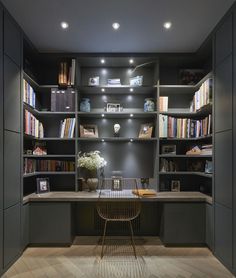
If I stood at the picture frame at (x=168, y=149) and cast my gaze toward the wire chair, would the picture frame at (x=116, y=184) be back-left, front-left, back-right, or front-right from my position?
front-right

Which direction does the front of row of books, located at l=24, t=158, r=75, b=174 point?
toward the camera

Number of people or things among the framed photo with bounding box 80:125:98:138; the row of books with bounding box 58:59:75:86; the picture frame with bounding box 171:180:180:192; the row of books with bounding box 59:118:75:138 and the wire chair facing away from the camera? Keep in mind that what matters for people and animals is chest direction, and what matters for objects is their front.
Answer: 1

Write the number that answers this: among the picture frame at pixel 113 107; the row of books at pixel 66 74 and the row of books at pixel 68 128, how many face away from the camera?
0

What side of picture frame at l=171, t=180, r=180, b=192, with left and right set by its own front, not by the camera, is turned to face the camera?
front

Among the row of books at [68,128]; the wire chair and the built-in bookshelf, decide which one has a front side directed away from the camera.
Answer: the wire chair

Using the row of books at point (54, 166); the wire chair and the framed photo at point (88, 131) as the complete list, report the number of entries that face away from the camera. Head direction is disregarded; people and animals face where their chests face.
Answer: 1

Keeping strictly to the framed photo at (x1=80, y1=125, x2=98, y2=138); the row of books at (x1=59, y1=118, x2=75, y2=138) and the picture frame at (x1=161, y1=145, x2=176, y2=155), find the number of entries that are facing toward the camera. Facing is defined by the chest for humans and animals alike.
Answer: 3

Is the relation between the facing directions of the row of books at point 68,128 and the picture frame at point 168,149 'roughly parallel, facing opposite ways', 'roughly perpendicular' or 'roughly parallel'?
roughly parallel

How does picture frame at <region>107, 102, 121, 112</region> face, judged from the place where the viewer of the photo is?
facing the viewer

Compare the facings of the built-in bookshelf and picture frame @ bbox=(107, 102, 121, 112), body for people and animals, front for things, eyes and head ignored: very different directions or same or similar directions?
same or similar directions

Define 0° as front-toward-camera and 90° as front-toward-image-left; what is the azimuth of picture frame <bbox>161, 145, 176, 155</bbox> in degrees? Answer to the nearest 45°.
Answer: approximately 0°

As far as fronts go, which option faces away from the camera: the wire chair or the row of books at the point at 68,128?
the wire chair

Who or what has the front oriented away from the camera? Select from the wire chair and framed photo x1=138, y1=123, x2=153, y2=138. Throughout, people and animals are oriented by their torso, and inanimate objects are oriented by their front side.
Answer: the wire chair

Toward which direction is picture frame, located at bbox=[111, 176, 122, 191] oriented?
toward the camera

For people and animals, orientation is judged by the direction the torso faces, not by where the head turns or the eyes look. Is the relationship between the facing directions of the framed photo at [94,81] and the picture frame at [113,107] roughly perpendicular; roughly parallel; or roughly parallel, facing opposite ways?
roughly parallel
